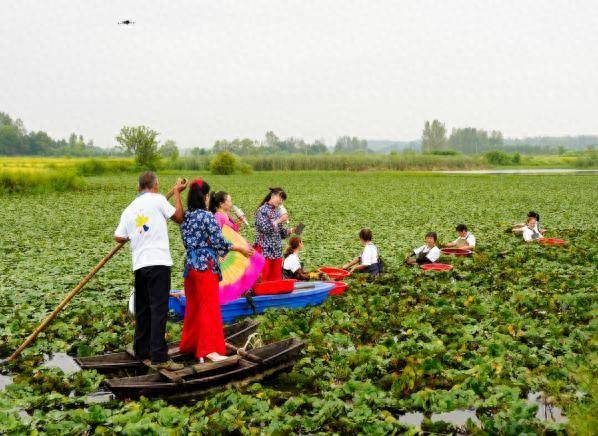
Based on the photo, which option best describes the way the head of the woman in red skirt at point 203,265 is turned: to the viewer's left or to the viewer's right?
to the viewer's right

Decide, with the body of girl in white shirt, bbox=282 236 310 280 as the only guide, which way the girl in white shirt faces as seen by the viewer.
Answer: to the viewer's right

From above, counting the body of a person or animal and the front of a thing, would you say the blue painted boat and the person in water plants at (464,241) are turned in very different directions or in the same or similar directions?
very different directions

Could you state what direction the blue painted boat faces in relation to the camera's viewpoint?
facing to the right of the viewer

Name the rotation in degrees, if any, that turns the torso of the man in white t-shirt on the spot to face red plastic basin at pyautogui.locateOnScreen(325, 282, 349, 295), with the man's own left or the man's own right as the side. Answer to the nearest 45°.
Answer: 0° — they already face it

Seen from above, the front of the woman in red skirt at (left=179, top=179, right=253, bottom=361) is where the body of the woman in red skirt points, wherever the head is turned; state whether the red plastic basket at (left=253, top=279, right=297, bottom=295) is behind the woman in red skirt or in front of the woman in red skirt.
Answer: in front

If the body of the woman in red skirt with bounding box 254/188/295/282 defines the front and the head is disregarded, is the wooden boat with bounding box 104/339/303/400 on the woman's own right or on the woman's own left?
on the woman's own right

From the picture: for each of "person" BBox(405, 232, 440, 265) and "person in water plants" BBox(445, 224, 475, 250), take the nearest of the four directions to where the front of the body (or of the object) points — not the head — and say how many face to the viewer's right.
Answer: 0

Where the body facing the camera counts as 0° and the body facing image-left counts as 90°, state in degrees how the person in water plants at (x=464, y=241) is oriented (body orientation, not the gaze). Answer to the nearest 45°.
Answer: approximately 45°
